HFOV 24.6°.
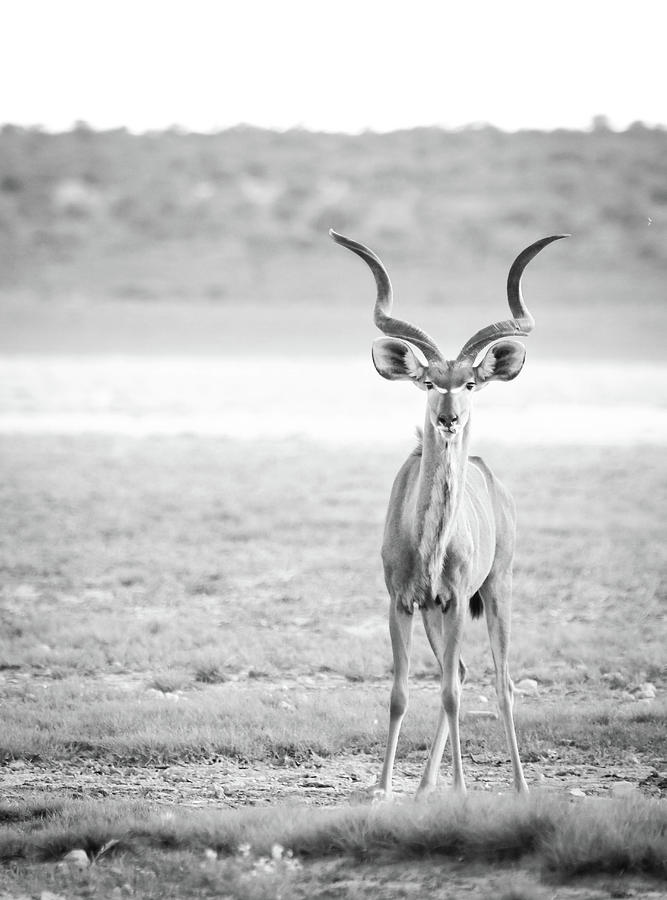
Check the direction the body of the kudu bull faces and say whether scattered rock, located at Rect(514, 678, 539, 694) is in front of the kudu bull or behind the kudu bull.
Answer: behind

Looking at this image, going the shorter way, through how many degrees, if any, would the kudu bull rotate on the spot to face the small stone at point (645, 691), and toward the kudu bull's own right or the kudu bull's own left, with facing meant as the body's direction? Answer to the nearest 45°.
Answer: approximately 135° to the kudu bull's own left

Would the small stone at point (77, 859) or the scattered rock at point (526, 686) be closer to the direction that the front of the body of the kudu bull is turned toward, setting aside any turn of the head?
the small stone

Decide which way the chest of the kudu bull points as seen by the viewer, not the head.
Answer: toward the camera

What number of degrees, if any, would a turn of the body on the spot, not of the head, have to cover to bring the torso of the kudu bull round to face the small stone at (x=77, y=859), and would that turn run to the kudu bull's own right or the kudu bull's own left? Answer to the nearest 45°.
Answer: approximately 45° to the kudu bull's own right

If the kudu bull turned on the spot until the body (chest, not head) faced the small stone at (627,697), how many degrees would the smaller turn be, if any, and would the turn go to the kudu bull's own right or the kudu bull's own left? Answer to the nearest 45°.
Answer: approximately 135° to the kudu bull's own left

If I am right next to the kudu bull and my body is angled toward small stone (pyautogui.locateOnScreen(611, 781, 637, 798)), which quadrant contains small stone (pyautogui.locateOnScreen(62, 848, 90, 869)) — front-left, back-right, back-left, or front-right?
back-right
